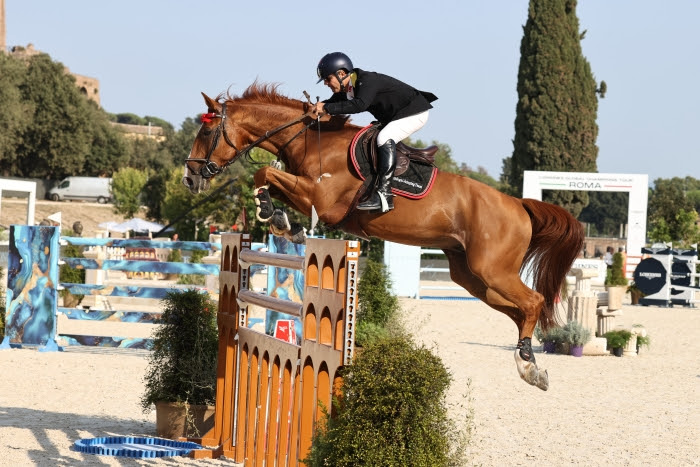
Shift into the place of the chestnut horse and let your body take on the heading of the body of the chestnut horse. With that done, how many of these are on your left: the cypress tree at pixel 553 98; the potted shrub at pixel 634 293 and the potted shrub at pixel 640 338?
0

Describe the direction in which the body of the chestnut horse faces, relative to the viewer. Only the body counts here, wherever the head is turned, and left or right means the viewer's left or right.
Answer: facing to the left of the viewer

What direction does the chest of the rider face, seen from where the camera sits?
to the viewer's left

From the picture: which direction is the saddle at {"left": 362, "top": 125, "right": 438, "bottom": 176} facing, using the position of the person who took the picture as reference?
facing to the left of the viewer

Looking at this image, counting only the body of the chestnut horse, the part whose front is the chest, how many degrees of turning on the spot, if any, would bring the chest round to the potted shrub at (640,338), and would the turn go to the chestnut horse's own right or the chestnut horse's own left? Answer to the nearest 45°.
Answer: approximately 135° to the chestnut horse's own right

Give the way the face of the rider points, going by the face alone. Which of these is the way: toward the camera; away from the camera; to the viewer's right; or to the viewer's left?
to the viewer's left

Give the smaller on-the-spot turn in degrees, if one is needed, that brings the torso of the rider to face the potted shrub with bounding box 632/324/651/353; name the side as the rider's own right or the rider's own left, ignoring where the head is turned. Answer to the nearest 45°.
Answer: approximately 135° to the rider's own right

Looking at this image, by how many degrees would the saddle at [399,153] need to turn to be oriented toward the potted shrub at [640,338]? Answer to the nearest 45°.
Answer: approximately 135° to its right
